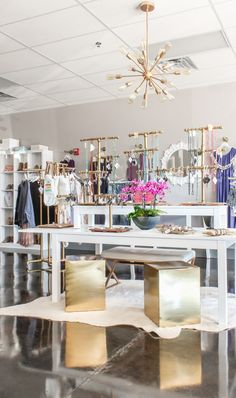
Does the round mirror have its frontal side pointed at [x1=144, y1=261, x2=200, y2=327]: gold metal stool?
yes

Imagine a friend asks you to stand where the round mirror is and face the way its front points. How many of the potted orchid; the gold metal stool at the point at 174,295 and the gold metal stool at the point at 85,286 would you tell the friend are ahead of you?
3

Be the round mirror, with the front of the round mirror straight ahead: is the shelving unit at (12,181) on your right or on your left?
on your right

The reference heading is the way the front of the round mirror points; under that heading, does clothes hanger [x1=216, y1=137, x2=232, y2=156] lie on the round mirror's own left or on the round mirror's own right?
on the round mirror's own left

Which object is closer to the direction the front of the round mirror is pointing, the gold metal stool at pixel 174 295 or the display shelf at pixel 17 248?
the gold metal stool

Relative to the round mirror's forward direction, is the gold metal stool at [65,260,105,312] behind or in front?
in front

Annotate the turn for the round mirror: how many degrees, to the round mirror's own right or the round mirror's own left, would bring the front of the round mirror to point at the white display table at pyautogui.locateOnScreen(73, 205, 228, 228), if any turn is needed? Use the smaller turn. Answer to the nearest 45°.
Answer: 0° — it already faces it

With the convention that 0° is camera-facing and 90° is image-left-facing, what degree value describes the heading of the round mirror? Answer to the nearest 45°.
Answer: approximately 0°

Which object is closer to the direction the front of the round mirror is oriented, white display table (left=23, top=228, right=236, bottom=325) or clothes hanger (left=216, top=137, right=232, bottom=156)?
the white display table

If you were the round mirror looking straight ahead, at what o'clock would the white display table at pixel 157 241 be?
The white display table is roughly at 12 o'clock from the round mirror.

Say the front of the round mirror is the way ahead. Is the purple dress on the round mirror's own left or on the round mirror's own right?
on the round mirror's own left

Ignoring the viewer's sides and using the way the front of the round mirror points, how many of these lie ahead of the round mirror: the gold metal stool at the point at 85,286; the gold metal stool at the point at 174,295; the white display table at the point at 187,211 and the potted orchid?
4

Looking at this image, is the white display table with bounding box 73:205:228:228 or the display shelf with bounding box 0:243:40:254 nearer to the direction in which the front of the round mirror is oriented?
the white display table
